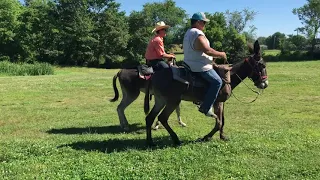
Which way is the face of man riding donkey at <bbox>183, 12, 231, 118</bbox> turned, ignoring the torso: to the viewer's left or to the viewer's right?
to the viewer's right

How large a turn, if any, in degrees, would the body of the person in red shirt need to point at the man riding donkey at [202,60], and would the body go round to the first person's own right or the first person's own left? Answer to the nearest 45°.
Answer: approximately 45° to the first person's own right

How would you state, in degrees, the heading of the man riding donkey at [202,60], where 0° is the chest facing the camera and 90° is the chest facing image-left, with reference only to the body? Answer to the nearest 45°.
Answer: approximately 270°

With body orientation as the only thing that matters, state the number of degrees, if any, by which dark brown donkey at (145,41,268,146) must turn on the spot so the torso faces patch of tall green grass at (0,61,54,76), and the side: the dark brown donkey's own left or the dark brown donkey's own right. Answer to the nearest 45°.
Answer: approximately 135° to the dark brown donkey's own left

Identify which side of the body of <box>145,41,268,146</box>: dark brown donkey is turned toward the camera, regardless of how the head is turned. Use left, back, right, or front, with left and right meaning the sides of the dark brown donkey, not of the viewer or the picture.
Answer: right

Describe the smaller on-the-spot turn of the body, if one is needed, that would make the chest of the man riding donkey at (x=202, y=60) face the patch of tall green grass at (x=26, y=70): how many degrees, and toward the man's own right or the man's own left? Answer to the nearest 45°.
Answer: approximately 135° to the man's own left

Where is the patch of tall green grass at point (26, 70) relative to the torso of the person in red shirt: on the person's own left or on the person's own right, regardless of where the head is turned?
on the person's own left

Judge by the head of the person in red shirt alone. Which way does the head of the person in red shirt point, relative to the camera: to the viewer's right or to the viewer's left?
to the viewer's right

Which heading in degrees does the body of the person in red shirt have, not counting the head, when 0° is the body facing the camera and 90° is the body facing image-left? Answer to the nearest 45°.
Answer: approximately 270°
